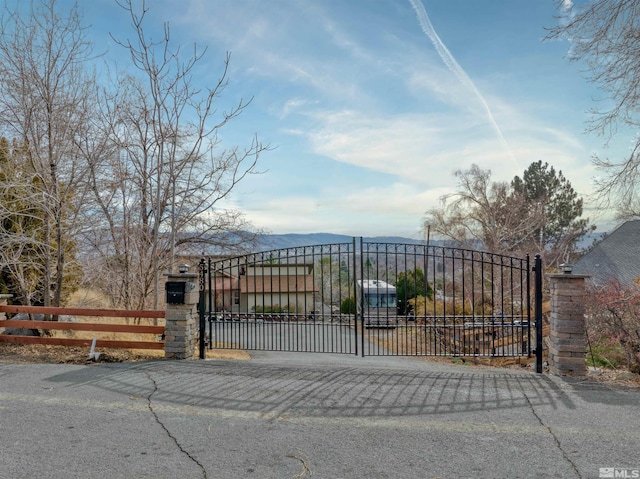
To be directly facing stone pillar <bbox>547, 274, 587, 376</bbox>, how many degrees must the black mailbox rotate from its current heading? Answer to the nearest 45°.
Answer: approximately 45° to its left

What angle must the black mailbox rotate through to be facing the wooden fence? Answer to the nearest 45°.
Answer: approximately 135° to its right

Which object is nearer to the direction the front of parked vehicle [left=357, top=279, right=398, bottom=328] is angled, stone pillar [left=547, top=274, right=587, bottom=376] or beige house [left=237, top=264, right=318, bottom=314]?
the stone pillar

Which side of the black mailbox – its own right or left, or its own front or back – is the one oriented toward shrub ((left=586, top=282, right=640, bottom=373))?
left

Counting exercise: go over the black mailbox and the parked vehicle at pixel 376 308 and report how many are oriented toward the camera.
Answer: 2

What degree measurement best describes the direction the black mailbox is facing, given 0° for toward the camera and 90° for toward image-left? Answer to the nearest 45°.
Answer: approximately 0°

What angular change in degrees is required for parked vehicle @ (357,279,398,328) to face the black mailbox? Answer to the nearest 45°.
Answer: approximately 45° to its right
